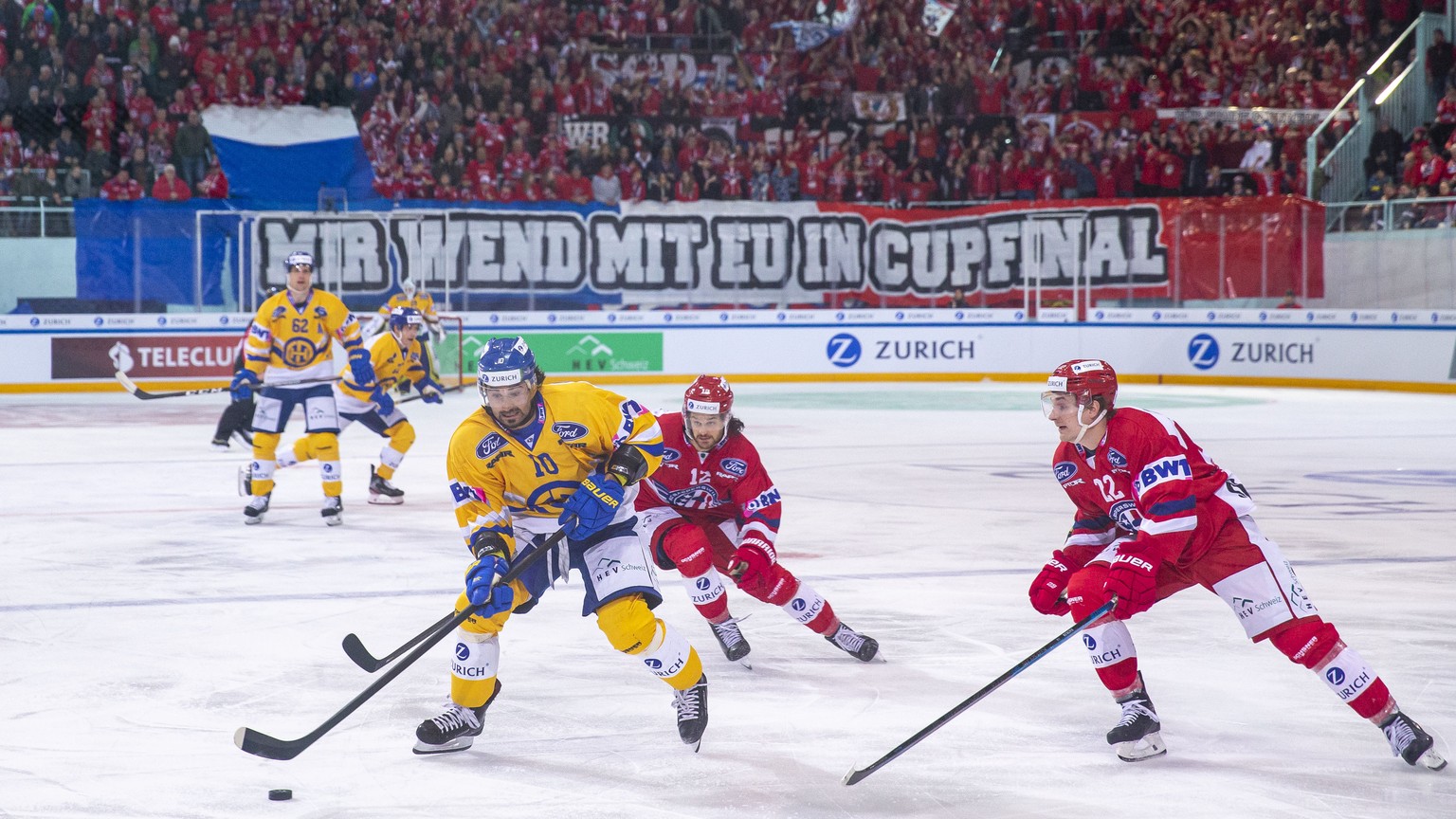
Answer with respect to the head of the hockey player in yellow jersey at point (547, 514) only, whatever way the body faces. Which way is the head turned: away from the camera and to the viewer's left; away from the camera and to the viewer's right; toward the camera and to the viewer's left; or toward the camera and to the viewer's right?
toward the camera and to the viewer's left

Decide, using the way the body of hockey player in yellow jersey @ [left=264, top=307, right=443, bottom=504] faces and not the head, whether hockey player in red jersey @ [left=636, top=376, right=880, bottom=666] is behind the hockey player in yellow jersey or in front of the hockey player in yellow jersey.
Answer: in front

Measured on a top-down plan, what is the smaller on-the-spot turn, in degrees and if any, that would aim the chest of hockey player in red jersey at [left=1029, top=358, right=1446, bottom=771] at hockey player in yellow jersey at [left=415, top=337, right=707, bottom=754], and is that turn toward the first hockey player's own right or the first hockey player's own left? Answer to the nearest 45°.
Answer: approximately 45° to the first hockey player's own right

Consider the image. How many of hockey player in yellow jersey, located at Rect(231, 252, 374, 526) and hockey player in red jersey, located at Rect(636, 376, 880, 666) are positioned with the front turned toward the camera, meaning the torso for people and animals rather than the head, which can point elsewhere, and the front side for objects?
2

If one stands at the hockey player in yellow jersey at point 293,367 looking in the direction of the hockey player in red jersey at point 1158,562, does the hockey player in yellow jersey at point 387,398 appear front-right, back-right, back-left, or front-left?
back-left

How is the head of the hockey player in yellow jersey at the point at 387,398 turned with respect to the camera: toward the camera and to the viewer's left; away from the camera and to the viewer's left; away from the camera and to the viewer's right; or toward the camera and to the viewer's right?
toward the camera and to the viewer's right

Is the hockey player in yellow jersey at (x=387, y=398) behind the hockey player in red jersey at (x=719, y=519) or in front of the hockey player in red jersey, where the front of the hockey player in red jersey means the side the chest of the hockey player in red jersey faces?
behind

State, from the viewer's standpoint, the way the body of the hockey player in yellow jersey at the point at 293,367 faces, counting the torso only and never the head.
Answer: toward the camera
